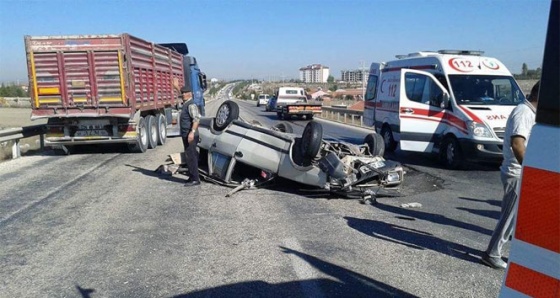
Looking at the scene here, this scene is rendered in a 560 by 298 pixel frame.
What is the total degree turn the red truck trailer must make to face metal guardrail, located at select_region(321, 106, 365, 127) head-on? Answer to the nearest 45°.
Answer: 0° — it already faces it

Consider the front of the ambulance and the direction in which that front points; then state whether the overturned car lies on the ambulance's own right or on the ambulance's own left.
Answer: on the ambulance's own right

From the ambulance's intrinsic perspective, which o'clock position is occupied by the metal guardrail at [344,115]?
The metal guardrail is roughly at 7 o'clock from the ambulance.

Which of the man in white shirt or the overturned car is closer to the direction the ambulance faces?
the man in white shirt

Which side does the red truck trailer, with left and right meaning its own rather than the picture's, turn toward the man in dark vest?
back

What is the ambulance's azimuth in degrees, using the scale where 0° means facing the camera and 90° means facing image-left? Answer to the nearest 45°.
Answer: approximately 315°

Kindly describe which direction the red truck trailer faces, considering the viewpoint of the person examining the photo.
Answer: facing away from the viewer and to the right of the viewer

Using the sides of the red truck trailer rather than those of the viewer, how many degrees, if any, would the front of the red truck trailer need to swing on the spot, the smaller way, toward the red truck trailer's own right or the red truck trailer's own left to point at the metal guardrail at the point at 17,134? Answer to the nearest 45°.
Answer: approximately 90° to the red truck trailer's own left
